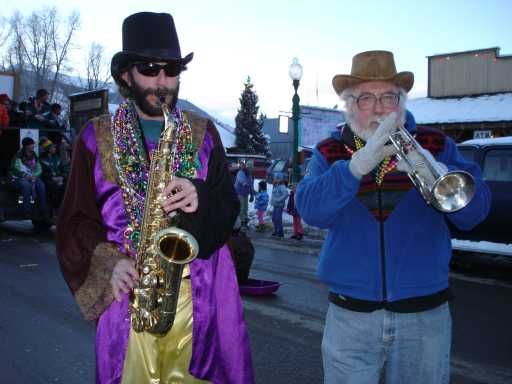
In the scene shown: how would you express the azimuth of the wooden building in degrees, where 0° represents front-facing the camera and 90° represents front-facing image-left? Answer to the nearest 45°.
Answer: approximately 45°

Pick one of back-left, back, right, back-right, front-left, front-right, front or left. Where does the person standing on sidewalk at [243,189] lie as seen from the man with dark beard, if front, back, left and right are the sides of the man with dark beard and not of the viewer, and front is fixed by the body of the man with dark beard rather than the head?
back

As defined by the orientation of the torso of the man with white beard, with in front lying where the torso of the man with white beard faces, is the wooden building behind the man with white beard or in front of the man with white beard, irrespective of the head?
behind

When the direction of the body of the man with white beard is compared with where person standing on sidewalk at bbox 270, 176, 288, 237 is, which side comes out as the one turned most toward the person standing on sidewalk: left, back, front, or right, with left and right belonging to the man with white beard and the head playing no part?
back

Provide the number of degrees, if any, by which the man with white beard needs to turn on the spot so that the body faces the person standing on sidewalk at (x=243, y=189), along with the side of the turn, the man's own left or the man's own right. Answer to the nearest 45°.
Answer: approximately 180°

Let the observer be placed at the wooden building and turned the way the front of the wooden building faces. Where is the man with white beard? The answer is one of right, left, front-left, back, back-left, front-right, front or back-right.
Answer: front-left

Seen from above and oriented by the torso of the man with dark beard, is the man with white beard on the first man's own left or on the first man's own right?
on the first man's own left

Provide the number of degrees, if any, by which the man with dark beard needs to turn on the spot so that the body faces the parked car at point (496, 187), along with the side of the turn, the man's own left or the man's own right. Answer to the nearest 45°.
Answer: approximately 135° to the man's own left

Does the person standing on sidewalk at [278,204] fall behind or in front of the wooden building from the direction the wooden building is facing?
in front

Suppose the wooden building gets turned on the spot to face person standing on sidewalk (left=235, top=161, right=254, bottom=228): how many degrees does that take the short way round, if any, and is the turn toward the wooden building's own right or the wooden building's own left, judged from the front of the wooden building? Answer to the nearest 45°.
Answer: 0° — it already faces them

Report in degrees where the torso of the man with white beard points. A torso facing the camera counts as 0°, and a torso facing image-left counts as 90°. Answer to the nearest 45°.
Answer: approximately 0°
